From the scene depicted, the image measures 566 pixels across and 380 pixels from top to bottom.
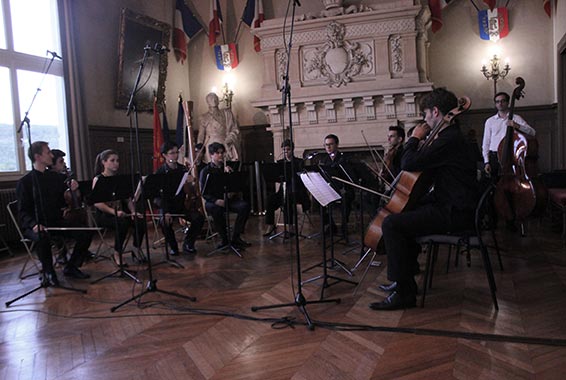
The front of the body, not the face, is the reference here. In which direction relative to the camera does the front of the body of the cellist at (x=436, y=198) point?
to the viewer's left

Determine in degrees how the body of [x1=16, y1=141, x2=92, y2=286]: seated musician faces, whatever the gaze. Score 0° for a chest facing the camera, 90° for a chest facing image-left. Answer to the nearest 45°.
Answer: approximately 315°

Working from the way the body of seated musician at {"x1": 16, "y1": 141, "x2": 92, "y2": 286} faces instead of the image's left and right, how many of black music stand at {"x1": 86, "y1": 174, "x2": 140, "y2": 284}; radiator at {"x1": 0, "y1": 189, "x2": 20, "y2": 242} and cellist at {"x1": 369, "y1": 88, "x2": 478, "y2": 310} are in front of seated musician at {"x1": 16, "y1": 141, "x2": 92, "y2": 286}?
2

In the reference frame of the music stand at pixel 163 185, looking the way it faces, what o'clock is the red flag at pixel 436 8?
The red flag is roughly at 2 o'clock from the music stand.

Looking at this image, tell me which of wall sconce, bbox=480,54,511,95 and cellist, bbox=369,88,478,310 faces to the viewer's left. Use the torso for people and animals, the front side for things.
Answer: the cellist

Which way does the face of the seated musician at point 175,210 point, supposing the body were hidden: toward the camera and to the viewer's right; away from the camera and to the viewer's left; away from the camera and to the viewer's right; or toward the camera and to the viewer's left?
toward the camera and to the viewer's right

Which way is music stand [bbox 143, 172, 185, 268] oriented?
away from the camera

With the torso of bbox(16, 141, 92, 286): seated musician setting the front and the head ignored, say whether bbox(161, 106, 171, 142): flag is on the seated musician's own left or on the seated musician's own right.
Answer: on the seated musician's own left

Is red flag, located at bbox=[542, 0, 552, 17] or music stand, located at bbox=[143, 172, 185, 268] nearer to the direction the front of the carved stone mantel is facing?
the music stand

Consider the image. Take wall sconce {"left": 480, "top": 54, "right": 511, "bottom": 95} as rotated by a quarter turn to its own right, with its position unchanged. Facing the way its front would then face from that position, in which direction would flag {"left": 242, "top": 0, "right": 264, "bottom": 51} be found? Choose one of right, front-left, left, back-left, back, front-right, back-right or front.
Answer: front

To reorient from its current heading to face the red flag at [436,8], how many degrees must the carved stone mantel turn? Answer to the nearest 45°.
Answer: approximately 90° to its left

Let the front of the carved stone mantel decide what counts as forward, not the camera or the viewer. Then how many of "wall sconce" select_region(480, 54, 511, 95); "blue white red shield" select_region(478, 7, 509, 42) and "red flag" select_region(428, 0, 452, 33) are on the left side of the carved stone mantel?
3

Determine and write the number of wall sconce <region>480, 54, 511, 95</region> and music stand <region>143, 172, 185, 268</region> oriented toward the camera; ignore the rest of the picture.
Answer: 1

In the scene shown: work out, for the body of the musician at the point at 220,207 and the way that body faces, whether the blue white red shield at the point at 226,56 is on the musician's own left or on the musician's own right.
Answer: on the musician's own left

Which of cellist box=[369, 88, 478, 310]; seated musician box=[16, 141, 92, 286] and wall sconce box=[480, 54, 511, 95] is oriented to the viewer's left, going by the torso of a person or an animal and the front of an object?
the cellist

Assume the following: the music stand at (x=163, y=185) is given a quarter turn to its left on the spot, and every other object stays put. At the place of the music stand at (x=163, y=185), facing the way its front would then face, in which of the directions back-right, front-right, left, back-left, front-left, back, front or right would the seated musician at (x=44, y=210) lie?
front
